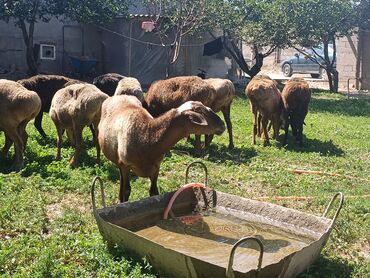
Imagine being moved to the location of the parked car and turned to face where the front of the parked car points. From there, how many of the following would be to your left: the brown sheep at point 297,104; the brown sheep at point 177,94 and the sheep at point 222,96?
3

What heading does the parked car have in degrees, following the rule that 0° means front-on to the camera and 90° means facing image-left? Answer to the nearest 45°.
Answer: approximately 90°

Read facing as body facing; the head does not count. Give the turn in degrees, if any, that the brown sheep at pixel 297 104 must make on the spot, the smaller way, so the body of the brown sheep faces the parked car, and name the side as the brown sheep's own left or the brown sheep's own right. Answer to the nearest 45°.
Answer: approximately 180°

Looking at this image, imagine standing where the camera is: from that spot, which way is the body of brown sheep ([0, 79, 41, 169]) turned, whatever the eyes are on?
to the viewer's left

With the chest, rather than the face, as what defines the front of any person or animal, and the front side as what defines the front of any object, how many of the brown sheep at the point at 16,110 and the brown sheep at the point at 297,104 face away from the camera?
1

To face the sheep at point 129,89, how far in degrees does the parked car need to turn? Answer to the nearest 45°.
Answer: approximately 90° to its left
